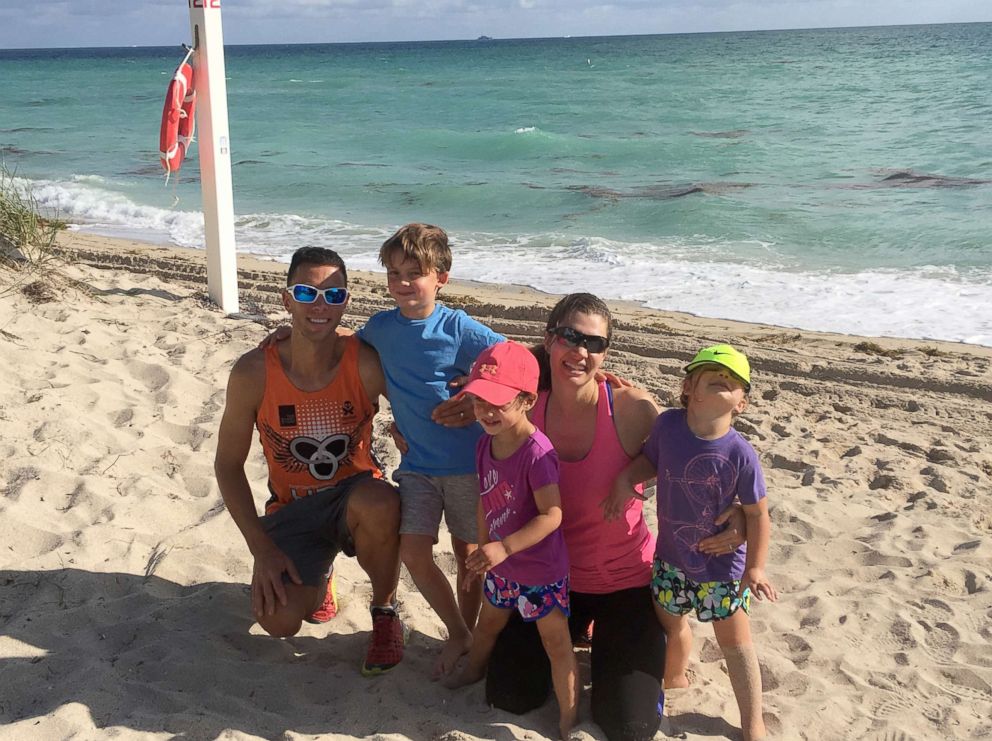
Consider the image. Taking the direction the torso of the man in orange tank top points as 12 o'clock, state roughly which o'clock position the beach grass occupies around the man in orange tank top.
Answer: The beach grass is roughly at 5 o'clock from the man in orange tank top.

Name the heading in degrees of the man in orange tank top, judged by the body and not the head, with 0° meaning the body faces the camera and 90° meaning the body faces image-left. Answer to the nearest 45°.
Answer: approximately 0°

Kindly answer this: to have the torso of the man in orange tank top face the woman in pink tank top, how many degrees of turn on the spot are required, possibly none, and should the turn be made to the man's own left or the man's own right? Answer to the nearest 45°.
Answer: approximately 45° to the man's own left

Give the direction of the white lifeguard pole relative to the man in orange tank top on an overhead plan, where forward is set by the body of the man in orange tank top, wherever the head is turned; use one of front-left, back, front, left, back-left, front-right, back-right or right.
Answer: back

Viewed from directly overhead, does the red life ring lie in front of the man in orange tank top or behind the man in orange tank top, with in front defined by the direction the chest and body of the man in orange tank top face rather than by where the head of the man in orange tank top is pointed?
behind

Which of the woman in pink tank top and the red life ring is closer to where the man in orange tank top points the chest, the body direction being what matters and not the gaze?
the woman in pink tank top
